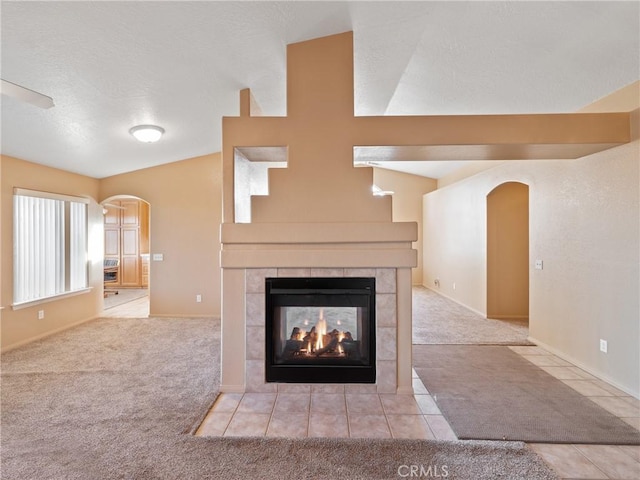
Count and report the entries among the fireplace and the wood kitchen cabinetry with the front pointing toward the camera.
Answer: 2

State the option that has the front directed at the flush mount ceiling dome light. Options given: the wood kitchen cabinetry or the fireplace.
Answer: the wood kitchen cabinetry

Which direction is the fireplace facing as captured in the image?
toward the camera

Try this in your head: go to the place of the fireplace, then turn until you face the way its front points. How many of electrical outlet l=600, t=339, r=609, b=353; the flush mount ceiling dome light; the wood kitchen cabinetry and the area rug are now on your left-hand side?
2

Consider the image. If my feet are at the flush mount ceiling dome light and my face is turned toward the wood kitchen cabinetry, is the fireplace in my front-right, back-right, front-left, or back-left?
back-right

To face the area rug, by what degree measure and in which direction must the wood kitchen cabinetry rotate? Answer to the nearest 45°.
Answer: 0° — it already faces it

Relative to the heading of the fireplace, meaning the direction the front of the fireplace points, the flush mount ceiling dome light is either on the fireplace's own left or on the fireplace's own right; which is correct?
on the fireplace's own right

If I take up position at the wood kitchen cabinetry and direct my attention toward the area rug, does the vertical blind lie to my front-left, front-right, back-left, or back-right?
front-right

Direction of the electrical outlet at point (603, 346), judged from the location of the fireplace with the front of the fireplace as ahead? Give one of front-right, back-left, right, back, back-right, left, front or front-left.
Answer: left

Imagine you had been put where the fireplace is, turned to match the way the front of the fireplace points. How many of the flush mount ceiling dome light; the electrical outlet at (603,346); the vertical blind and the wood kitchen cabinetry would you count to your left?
1

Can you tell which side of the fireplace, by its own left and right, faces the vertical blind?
right

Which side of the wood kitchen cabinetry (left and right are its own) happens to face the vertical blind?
front

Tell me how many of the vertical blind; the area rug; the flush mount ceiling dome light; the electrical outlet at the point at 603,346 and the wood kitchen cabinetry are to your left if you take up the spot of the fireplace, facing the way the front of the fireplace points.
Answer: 2

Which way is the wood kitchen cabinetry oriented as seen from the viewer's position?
toward the camera
